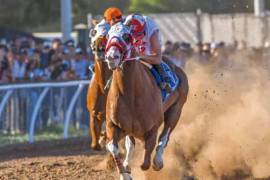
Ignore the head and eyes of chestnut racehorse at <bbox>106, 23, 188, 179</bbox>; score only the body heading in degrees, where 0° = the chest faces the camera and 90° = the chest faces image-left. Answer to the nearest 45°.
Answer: approximately 45°

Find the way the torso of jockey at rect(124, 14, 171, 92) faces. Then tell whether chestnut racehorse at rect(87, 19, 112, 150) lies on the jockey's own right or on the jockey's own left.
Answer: on the jockey's own right

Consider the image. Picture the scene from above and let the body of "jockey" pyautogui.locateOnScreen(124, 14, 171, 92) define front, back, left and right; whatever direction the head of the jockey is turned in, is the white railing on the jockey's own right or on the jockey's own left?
on the jockey's own right

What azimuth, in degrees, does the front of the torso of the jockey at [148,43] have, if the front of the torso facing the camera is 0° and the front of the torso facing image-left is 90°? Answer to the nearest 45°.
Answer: approximately 45°
